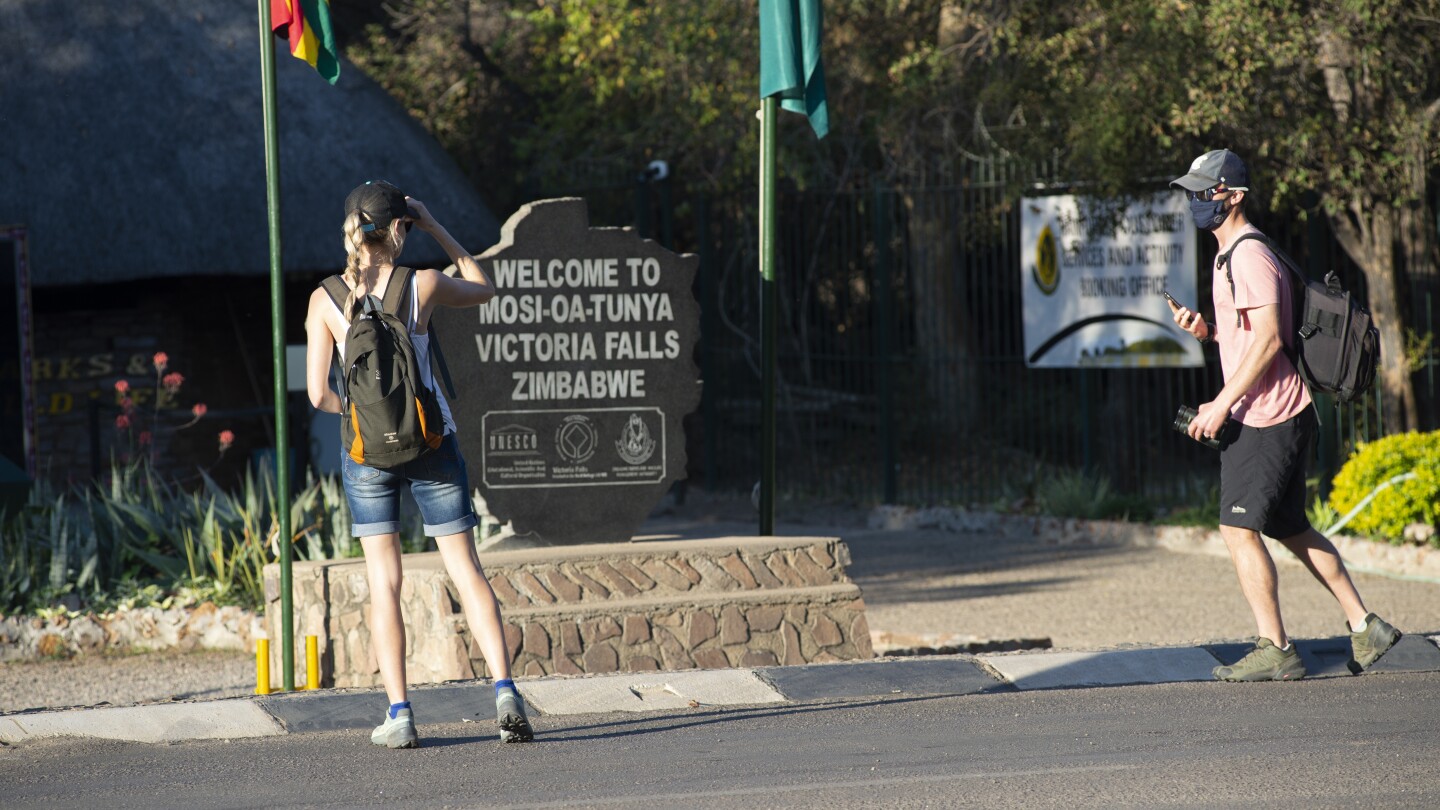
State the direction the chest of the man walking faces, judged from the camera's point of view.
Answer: to the viewer's left

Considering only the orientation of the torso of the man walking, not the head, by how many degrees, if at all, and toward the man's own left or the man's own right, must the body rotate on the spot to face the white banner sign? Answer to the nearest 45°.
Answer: approximately 90° to the man's own right

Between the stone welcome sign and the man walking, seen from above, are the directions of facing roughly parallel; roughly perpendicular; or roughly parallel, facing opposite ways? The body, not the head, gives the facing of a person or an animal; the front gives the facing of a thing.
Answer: roughly perpendicular

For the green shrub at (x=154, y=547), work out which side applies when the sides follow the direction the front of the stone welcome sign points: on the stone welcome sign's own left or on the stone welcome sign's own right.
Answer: on the stone welcome sign's own right

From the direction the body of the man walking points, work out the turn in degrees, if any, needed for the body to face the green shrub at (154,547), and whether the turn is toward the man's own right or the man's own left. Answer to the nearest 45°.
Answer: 0° — they already face it

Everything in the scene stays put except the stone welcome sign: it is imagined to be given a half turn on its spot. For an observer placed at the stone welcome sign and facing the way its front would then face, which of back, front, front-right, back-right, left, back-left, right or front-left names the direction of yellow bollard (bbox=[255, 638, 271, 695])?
back-left

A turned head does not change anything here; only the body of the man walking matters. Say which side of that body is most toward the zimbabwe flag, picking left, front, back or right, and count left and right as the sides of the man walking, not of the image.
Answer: front

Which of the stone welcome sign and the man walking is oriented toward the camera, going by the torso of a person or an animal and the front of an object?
the stone welcome sign

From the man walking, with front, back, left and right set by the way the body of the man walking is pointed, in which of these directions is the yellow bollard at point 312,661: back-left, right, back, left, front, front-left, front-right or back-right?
front

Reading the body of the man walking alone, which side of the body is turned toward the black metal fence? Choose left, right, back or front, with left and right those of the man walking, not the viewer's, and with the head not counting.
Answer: right

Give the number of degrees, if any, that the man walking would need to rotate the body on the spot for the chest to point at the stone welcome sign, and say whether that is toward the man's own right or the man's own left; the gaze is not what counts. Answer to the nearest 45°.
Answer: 0° — they already face it

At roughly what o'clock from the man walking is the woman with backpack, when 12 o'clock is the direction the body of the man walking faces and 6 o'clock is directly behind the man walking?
The woman with backpack is roughly at 11 o'clock from the man walking.

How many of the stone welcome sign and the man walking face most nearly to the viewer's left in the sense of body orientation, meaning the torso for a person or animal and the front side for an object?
1

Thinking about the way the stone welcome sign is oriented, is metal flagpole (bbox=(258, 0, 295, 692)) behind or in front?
in front

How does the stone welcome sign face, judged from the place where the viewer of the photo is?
facing the viewer
